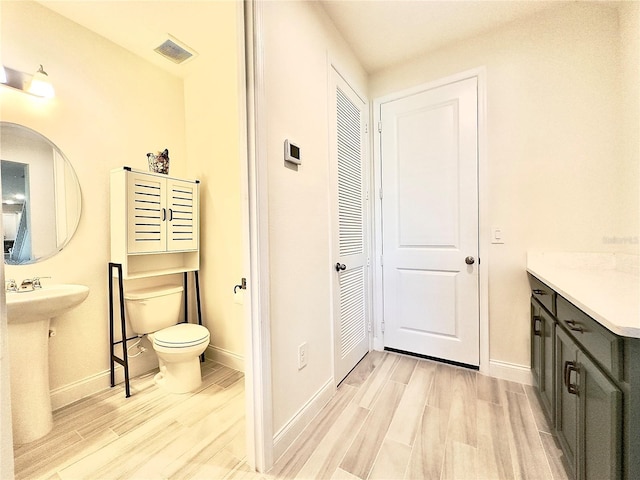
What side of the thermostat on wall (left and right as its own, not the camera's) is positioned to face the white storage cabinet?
back

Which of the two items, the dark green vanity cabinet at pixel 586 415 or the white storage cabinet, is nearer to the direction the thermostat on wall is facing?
the dark green vanity cabinet

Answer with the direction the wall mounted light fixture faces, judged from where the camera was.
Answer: facing the viewer and to the right of the viewer

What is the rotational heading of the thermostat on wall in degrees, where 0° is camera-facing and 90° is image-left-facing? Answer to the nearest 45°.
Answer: approximately 315°

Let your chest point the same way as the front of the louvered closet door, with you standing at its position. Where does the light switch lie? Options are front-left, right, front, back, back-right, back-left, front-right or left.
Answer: front-left

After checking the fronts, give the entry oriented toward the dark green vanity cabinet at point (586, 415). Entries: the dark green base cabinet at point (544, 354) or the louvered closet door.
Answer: the louvered closet door

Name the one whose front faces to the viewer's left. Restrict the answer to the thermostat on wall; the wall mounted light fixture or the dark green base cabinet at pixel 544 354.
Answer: the dark green base cabinet

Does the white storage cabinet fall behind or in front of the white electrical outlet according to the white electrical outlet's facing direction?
behind

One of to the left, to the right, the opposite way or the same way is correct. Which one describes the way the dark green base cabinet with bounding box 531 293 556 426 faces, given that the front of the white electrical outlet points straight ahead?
the opposite way

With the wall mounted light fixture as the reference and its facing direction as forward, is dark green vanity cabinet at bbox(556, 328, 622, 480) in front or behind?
in front

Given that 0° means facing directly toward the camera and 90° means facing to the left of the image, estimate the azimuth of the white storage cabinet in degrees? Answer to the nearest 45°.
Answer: approximately 315°

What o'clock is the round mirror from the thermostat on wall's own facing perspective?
The round mirror is roughly at 5 o'clock from the thermostat on wall.

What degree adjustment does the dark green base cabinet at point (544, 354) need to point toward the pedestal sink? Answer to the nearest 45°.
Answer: approximately 45° to its left

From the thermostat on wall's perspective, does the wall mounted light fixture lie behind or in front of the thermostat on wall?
behind

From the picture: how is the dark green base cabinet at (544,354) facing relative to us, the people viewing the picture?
facing to the left of the viewer
